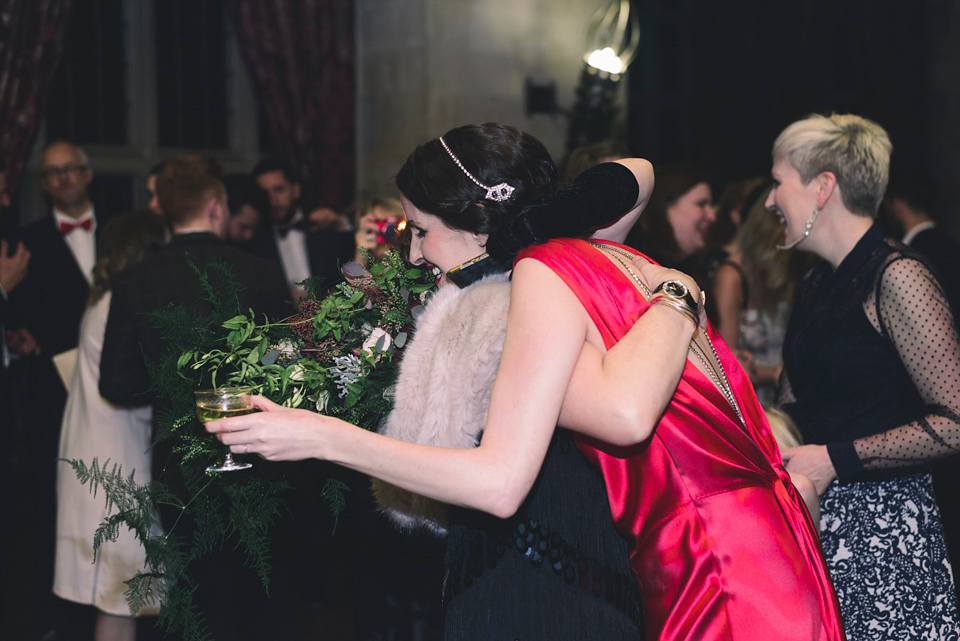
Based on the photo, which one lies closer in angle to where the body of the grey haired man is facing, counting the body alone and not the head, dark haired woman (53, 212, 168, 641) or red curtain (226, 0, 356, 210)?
the dark haired woman

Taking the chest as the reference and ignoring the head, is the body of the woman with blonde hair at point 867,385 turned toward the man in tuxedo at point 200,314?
yes

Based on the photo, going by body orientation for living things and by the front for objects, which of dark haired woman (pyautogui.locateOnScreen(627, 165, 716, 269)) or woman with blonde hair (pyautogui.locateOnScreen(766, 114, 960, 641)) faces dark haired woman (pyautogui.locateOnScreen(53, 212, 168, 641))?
the woman with blonde hair

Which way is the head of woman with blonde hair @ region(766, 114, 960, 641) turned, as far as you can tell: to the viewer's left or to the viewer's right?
to the viewer's left

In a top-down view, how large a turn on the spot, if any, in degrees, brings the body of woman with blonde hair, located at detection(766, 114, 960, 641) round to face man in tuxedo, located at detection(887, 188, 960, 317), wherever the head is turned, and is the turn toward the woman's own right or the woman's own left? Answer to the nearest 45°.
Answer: approximately 90° to the woman's own right

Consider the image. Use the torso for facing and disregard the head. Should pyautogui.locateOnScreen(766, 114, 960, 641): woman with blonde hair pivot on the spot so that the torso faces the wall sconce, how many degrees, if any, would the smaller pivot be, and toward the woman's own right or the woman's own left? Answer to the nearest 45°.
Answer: approximately 45° to the woman's own right

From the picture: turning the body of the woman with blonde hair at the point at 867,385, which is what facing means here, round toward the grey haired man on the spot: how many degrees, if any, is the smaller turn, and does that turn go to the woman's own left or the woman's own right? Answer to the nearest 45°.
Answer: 0° — they already face them

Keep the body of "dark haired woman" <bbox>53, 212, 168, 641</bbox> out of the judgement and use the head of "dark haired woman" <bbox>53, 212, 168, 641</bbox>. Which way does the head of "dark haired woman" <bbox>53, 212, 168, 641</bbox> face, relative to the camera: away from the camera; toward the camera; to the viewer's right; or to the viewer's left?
away from the camera

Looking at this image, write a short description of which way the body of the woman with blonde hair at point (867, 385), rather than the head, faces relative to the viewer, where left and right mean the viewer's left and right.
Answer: facing to the left of the viewer
